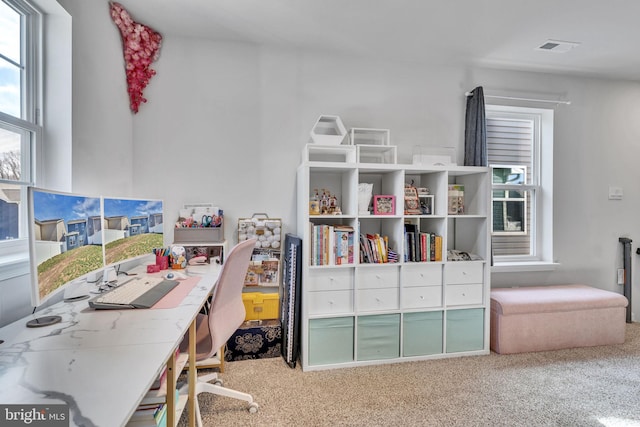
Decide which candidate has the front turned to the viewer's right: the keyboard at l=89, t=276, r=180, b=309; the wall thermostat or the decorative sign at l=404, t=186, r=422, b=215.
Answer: the keyboard

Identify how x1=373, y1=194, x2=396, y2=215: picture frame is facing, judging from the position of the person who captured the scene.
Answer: facing the viewer

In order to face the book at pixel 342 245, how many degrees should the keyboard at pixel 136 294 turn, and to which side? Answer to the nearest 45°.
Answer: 0° — it already faces it

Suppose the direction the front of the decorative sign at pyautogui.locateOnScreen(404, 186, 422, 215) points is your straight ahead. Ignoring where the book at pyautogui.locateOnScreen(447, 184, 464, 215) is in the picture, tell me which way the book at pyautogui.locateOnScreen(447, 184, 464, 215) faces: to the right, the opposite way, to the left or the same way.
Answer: the same way

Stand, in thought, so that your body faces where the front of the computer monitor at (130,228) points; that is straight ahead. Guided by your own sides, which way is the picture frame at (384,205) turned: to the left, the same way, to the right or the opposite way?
to the right

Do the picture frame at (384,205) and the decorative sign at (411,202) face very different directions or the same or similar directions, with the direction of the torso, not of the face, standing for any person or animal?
same or similar directions

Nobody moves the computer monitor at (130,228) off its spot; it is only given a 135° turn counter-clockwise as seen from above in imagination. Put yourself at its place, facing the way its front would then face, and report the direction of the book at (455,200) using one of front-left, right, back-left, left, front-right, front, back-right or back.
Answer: right

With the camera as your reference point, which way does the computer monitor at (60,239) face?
facing the viewer and to the right of the viewer

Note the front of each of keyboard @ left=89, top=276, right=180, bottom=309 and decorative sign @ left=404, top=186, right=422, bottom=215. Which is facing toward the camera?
the decorative sign

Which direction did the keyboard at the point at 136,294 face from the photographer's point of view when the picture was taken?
facing to the right of the viewer

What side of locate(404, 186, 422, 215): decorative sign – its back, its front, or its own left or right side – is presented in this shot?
front

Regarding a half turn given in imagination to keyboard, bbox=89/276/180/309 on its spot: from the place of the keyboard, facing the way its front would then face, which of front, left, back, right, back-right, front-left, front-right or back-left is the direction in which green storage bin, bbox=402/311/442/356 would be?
back

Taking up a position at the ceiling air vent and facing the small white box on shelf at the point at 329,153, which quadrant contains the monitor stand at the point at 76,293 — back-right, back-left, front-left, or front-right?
front-left

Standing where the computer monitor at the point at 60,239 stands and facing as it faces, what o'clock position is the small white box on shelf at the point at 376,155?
The small white box on shelf is roughly at 10 o'clock from the computer monitor.
